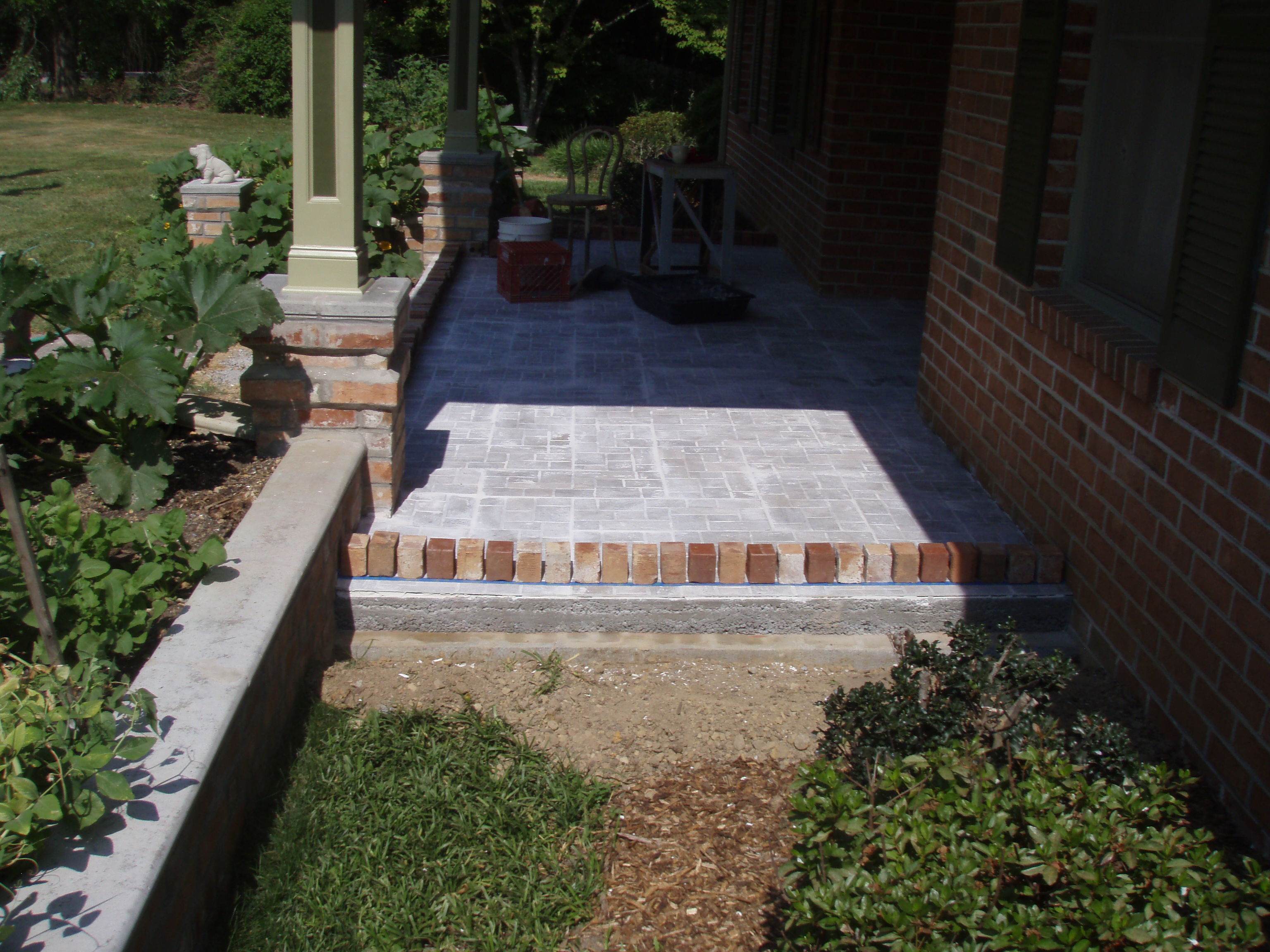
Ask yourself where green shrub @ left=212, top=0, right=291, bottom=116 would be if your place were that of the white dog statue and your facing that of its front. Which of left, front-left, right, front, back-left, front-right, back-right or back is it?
right

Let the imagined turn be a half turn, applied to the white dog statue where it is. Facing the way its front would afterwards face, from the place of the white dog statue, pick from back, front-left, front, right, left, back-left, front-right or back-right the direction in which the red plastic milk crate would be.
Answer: front-right

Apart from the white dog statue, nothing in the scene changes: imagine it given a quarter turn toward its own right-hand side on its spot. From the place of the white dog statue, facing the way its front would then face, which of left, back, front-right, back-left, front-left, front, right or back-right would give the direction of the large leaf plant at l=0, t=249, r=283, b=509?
back

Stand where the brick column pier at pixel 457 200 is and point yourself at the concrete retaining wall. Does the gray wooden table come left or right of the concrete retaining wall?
left

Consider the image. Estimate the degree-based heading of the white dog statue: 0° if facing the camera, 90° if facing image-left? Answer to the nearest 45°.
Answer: approximately 90°

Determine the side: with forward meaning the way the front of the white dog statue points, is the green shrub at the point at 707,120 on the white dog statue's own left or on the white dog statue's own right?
on the white dog statue's own right

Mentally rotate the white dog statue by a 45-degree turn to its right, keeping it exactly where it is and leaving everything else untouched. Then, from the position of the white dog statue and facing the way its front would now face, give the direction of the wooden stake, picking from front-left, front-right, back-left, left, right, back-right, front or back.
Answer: back-left

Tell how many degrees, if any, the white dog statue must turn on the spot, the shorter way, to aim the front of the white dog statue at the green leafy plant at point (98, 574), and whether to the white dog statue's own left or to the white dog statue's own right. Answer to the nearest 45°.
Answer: approximately 90° to the white dog statue's own left

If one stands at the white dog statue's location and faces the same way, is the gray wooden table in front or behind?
behind

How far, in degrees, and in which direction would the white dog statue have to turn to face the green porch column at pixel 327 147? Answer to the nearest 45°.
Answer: approximately 90° to its left

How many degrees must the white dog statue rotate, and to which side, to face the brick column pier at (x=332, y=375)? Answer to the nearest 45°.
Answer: approximately 90° to its left

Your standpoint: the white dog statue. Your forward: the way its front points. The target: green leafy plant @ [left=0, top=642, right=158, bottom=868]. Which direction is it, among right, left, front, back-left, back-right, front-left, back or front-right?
left

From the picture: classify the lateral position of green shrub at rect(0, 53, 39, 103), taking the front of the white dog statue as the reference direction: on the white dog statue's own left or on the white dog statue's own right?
on the white dog statue's own right

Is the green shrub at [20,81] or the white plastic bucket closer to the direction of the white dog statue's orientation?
the green shrub

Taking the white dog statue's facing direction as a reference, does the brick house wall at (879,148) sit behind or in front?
behind
